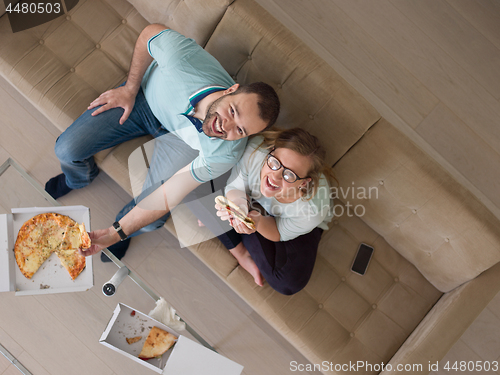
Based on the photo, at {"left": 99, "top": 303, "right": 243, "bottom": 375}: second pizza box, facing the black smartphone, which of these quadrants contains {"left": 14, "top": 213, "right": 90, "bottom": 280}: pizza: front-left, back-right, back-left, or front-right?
back-left

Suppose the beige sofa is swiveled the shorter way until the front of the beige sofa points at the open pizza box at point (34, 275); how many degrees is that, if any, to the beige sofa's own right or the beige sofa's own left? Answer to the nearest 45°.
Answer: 0° — it already faces it

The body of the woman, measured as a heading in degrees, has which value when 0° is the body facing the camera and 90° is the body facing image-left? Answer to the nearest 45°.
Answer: approximately 45°

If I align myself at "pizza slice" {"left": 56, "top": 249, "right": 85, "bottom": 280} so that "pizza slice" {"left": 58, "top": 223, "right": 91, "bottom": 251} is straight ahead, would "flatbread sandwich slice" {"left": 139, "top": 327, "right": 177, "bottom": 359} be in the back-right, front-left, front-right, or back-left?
back-right

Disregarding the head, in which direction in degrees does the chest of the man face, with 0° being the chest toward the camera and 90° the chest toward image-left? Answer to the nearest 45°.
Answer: approximately 45°
